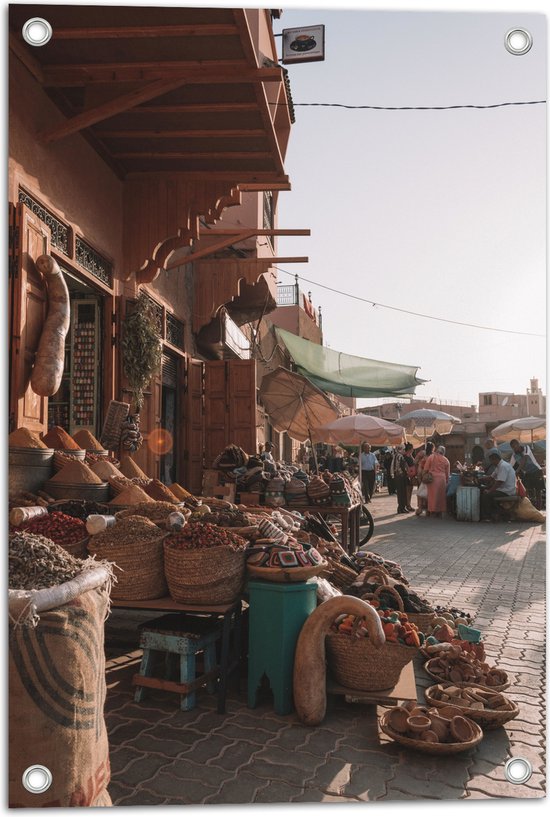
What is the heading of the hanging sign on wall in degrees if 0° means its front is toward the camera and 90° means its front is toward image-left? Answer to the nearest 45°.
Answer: approximately 0°

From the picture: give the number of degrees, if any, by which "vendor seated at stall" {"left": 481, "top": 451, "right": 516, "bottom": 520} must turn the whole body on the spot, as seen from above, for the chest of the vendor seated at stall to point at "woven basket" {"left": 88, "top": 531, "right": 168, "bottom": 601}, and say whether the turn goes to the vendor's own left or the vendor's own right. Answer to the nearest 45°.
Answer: approximately 90° to the vendor's own left

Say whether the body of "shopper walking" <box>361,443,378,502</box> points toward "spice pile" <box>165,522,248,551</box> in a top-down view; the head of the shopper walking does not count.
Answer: yes

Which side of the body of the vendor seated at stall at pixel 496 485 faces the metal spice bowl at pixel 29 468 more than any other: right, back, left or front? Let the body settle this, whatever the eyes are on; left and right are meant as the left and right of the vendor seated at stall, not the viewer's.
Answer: left

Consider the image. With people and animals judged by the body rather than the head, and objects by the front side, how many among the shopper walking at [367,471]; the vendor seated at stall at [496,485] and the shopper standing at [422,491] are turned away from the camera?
1

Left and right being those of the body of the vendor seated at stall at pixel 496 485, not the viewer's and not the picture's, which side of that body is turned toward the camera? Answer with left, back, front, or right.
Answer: left

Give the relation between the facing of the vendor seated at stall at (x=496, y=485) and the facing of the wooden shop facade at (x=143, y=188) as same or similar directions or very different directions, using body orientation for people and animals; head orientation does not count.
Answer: very different directions

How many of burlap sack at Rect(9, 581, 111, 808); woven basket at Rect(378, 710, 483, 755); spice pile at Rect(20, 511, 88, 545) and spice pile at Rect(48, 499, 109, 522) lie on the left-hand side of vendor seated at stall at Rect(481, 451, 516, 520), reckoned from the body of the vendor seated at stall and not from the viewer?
4

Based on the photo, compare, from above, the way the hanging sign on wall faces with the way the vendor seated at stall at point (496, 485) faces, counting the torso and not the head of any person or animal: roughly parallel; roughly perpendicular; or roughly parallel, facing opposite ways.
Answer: roughly perpendicular

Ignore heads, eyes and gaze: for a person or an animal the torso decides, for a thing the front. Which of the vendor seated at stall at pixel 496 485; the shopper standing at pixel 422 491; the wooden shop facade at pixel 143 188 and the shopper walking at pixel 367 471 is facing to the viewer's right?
the wooden shop facade
